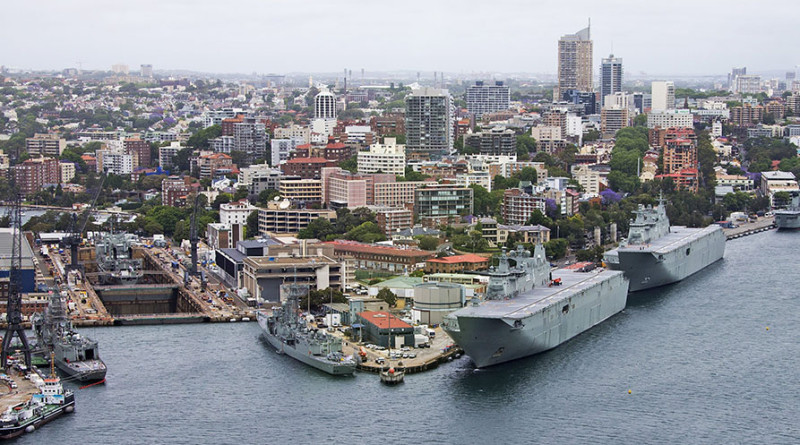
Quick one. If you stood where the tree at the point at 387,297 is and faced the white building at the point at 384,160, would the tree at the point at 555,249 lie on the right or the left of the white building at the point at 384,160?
right

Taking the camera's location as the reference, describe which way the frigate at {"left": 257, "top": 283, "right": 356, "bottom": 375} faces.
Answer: facing away from the viewer and to the left of the viewer

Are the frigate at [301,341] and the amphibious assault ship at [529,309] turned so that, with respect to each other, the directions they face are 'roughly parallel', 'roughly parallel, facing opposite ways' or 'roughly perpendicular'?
roughly perpendicular

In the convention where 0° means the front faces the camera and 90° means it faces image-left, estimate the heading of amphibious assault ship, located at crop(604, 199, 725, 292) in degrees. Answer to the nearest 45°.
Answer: approximately 45°

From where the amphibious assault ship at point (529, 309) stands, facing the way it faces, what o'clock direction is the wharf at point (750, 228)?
The wharf is roughly at 5 o'clock from the amphibious assault ship.

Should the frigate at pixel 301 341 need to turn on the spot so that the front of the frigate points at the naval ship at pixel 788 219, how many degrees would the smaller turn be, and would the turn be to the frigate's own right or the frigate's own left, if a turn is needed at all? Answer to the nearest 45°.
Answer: approximately 90° to the frigate's own right

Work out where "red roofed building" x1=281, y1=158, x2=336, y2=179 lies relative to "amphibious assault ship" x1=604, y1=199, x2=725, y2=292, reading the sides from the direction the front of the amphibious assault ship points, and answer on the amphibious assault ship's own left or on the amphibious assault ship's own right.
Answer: on the amphibious assault ship's own right

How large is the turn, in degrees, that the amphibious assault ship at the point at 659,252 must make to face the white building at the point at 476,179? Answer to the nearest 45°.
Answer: approximately 90° to its right

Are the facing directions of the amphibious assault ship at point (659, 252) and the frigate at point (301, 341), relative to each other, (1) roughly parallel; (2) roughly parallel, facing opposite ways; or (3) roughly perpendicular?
roughly perpendicular

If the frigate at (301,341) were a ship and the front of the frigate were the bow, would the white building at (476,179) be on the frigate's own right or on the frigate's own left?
on the frigate's own right

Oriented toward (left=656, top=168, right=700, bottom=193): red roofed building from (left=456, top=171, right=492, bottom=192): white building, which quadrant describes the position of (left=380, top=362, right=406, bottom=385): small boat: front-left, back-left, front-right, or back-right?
back-right

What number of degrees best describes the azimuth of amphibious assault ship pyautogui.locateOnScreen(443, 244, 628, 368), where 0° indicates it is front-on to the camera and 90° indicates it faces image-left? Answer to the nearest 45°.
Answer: approximately 45°

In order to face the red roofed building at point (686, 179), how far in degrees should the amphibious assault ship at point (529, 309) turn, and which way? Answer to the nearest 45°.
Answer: approximately 135° to its right
